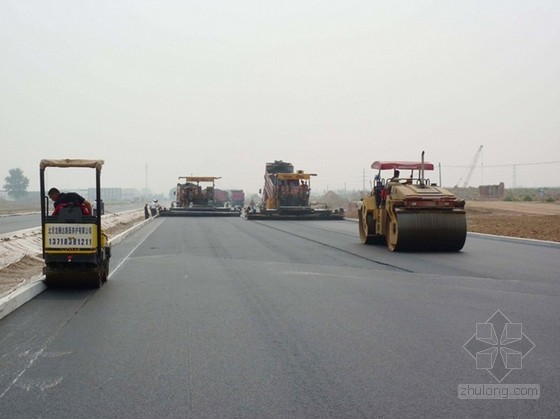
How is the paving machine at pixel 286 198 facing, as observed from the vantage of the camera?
facing away from the viewer

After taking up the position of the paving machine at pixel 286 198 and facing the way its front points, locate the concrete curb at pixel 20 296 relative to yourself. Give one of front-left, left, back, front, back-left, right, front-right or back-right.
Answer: back

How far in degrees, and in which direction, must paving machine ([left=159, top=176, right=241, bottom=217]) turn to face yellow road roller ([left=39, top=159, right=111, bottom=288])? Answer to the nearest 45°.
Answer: approximately 180°

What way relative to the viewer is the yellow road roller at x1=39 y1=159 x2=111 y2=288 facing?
away from the camera

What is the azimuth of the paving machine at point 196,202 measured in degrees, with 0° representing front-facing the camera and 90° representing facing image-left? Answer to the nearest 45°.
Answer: approximately 180°
